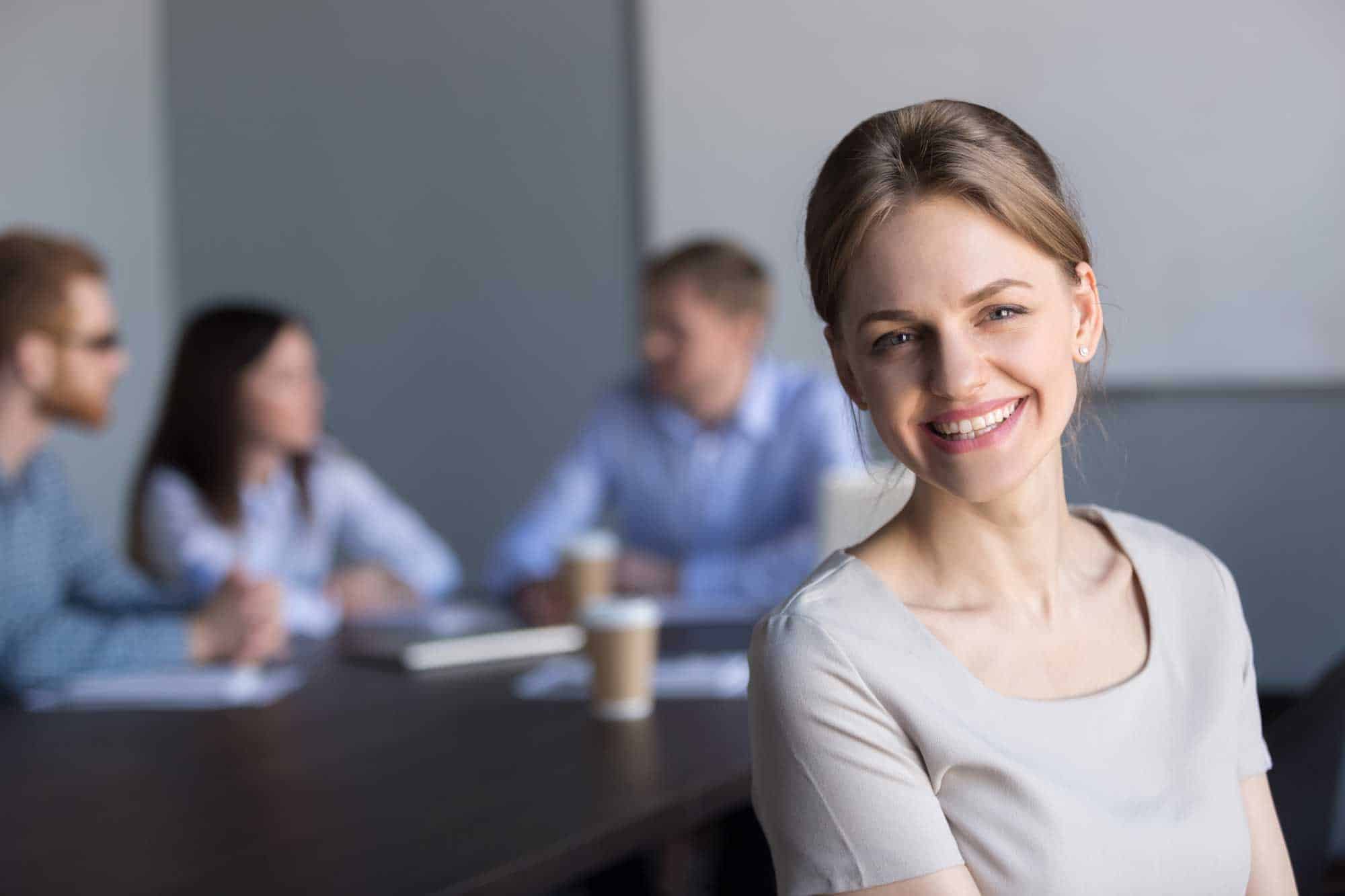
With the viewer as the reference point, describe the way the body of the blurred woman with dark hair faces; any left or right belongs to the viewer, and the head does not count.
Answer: facing the viewer and to the right of the viewer

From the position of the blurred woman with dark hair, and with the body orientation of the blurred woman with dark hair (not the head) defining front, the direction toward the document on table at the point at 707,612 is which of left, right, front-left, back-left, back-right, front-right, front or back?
front

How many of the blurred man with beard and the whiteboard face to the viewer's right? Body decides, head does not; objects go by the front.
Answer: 1

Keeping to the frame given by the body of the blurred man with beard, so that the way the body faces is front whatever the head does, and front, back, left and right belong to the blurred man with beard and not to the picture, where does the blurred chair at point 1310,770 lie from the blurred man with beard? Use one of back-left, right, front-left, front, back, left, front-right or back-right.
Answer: front-right

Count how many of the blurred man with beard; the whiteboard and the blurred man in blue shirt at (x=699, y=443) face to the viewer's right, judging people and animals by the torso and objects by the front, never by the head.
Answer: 1

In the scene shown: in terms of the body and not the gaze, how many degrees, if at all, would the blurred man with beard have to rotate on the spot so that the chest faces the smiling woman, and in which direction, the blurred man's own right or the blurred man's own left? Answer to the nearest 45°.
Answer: approximately 90° to the blurred man's own right

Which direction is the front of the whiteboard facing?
toward the camera

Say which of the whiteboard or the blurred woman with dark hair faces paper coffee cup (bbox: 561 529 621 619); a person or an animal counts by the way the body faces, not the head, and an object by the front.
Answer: the blurred woman with dark hair

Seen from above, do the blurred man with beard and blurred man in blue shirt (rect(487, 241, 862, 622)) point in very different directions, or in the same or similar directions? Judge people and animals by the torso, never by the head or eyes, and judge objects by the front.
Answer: very different directions

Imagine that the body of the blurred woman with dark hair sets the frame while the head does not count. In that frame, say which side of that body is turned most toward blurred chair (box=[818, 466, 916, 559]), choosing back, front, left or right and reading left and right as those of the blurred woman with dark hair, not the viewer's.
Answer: front

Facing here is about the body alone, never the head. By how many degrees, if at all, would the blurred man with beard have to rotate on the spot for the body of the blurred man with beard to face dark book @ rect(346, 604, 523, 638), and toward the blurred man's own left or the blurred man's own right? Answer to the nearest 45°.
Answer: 0° — they already face it

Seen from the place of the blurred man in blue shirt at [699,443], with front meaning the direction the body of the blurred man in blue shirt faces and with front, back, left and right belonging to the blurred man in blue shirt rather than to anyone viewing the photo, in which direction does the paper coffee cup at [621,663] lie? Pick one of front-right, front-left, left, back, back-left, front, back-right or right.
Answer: front-left

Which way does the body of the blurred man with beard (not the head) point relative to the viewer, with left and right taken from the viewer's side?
facing to the right of the viewer

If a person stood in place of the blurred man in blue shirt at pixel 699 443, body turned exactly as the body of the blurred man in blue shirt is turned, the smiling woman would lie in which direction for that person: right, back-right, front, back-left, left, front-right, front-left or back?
front-left

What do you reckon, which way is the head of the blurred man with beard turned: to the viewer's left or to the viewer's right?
to the viewer's right

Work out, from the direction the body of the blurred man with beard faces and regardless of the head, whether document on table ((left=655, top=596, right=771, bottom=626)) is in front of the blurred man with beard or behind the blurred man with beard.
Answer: in front

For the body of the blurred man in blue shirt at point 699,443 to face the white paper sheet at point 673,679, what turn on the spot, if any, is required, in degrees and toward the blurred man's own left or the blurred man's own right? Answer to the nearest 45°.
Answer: approximately 45° to the blurred man's own left

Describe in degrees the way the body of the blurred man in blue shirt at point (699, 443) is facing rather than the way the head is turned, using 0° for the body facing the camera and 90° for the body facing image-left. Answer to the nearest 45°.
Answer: approximately 45°

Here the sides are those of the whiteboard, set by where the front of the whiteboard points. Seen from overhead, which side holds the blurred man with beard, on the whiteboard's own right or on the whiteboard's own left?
on the whiteboard's own right
